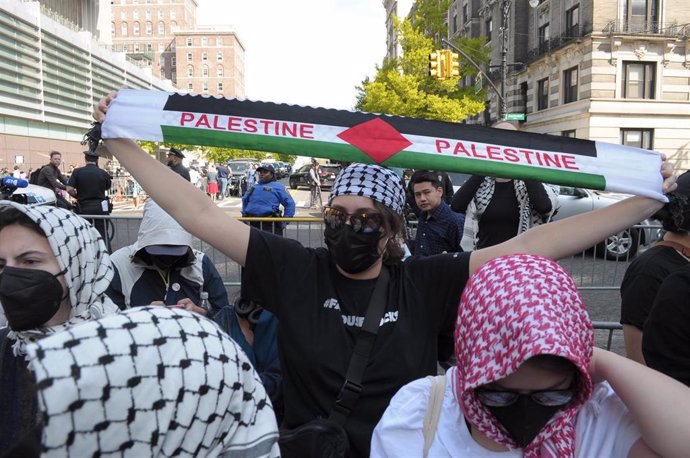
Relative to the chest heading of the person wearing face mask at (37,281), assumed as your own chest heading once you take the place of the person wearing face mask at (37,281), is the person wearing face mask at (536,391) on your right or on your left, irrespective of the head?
on your left

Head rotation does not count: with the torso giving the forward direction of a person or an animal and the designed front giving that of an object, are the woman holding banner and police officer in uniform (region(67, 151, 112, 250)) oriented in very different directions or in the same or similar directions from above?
very different directions

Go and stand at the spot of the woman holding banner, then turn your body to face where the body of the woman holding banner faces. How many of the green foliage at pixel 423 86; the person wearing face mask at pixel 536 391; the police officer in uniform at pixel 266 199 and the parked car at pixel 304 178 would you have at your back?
3

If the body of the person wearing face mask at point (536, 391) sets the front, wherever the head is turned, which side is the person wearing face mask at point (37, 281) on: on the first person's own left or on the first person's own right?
on the first person's own right

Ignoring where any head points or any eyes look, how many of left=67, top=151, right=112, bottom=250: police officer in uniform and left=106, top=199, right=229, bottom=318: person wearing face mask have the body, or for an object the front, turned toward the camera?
1

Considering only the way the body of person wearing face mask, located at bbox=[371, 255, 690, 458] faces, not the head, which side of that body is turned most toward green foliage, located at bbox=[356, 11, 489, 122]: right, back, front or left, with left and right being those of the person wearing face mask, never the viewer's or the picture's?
back

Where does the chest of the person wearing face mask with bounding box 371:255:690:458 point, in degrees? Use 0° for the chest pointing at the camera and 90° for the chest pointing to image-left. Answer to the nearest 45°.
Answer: approximately 0°

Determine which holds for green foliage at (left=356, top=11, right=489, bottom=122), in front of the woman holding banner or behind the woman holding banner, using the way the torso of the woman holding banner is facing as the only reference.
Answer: behind

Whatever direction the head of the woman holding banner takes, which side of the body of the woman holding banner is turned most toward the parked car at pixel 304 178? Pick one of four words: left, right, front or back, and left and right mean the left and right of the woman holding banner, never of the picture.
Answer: back
